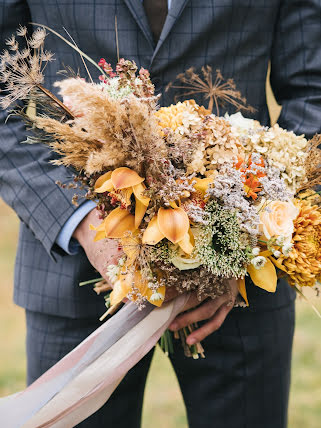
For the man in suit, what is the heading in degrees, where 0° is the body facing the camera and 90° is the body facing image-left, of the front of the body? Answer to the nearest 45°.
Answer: approximately 0°
